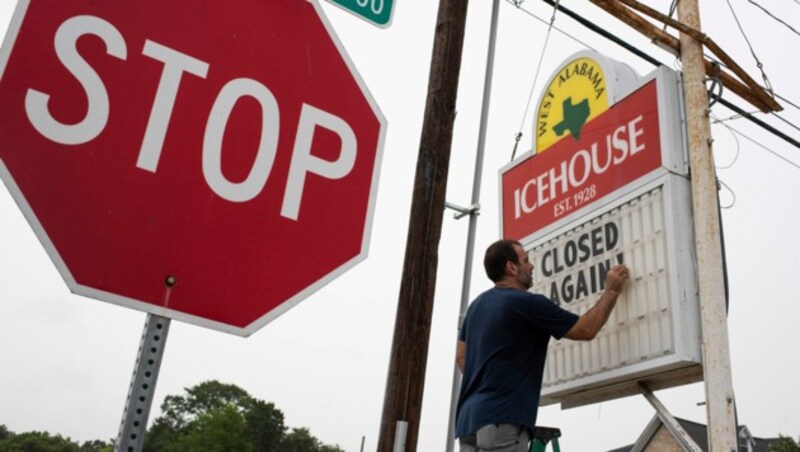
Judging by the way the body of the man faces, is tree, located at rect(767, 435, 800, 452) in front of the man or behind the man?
in front

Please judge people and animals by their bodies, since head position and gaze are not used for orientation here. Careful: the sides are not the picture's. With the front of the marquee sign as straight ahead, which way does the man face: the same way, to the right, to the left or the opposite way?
the opposite way

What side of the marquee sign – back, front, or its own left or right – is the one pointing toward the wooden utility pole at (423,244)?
front

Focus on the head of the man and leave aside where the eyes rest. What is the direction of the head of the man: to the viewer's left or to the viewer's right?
to the viewer's right

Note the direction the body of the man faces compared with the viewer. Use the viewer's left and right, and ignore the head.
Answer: facing away from the viewer and to the right of the viewer

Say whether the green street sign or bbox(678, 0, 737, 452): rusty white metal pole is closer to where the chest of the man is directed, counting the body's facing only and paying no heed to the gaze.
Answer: the rusty white metal pole
